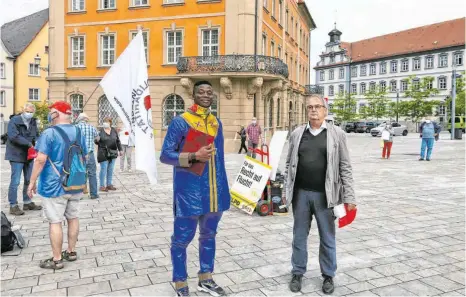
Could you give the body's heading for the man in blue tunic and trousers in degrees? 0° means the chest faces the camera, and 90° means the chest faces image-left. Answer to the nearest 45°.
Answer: approximately 315°

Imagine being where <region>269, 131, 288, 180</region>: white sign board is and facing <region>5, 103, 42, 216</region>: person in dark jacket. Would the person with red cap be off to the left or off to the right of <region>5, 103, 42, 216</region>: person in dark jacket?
left

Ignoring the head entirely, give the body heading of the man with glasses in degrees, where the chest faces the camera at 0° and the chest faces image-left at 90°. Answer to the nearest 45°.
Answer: approximately 0°

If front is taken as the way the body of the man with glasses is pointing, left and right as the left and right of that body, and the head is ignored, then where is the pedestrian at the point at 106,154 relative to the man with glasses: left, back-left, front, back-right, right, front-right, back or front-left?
back-right

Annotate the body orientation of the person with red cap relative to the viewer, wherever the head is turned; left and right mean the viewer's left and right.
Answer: facing away from the viewer and to the left of the viewer

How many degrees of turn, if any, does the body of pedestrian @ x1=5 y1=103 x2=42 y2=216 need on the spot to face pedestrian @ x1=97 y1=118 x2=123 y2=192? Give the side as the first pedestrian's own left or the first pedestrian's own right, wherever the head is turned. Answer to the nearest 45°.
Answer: approximately 90° to the first pedestrian's own left

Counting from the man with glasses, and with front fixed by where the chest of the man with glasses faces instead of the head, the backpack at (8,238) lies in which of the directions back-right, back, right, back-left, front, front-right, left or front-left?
right

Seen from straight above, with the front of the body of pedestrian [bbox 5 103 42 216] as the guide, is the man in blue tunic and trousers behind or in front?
in front

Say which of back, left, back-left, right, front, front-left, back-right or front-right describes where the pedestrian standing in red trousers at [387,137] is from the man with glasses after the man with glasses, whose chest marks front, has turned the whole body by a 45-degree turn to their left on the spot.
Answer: back-left

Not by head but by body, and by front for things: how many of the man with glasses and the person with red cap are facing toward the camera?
1
